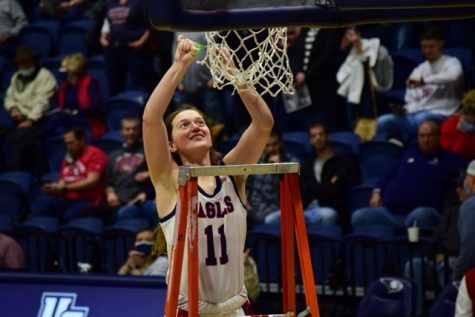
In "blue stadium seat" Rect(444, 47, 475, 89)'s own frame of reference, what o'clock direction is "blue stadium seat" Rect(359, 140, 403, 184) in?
"blue stadium seat" Rect(359, 140, 403, 184) is roughly at 2 o'clock from "blue stadium seat" Rect(444, 47, 475, 89).

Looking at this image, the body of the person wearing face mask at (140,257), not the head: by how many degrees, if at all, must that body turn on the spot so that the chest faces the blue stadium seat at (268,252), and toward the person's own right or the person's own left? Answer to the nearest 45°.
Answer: approximately 90° to the person's own left

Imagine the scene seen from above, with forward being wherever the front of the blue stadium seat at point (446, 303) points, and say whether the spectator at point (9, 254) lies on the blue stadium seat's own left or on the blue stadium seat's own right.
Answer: on the blue stadium seat's own right

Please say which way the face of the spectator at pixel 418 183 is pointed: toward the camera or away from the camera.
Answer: toward the camera

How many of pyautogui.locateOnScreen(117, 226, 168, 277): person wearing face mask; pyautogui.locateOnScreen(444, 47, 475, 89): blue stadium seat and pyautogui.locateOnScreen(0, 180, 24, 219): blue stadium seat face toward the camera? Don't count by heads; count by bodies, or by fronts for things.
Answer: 3

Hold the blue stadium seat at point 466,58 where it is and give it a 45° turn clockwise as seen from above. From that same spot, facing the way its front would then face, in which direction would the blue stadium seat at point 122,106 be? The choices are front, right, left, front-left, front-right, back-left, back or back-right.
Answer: front-right

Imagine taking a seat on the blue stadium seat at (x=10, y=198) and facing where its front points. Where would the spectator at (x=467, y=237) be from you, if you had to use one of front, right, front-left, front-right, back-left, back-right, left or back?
front-left

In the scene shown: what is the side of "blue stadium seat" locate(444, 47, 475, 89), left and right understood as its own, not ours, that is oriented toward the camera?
front

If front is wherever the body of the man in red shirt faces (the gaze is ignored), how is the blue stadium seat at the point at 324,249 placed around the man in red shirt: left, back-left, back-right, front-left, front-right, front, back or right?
left

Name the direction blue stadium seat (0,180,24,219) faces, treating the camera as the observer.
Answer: facing the viewer

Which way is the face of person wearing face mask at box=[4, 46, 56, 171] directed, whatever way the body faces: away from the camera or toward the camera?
toward the camera

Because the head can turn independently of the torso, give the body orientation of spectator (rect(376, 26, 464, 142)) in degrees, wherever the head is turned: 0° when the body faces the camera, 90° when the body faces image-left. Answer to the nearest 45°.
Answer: approximately 45°

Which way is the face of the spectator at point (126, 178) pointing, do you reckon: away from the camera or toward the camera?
toward the camera

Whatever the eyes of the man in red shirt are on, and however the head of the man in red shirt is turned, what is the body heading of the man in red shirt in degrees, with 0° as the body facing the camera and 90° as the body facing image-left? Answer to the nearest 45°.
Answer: approximately 45°

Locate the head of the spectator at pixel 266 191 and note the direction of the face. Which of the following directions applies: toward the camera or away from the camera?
toward the camera

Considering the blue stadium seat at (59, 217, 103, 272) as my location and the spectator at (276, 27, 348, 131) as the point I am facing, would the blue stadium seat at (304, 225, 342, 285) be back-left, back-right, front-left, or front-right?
front-right
